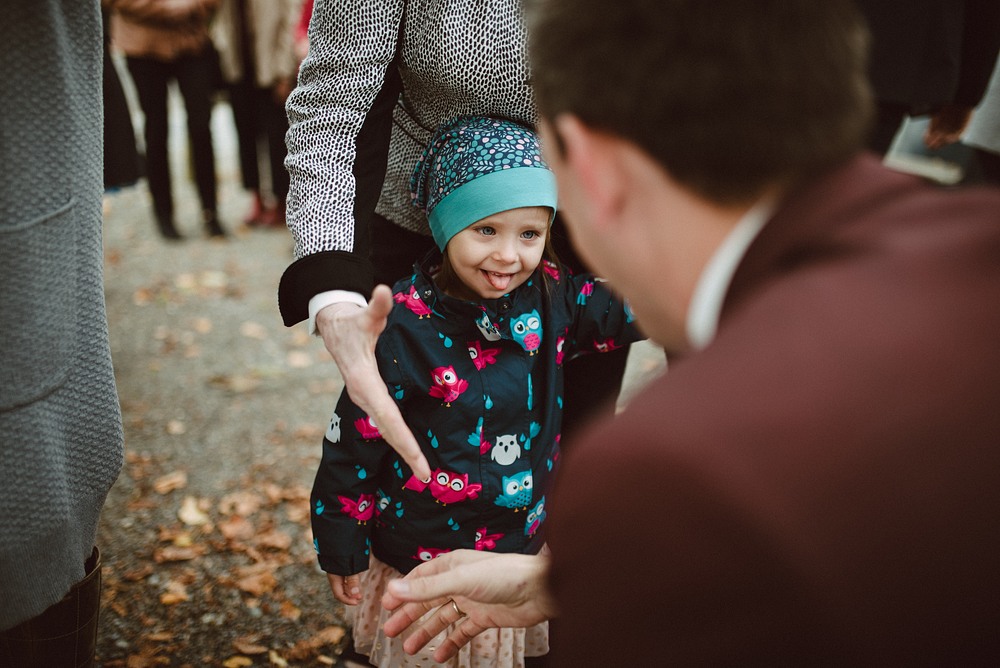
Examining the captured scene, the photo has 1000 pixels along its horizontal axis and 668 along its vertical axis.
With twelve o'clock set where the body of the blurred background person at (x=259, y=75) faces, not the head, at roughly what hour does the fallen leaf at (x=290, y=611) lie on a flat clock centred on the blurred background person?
The fallen leaf is roughly at 12 o'clock from the blurred background person.

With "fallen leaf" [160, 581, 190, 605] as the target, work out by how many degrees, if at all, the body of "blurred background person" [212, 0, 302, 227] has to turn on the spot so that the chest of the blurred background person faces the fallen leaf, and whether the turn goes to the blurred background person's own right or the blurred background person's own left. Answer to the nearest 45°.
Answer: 0° — they already face it

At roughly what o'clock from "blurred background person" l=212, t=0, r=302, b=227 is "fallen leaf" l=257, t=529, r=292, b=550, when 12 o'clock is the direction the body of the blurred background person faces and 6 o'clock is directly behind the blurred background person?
The fallen leaf is roughly at 12 o'clock from the blurred background person.

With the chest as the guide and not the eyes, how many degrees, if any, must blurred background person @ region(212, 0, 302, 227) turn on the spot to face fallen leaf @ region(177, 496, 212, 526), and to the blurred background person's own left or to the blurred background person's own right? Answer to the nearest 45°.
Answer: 0° — they already face it

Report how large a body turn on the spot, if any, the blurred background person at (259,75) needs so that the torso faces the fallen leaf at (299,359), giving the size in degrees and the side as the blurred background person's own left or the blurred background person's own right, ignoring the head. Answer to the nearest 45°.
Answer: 0° — they already face it

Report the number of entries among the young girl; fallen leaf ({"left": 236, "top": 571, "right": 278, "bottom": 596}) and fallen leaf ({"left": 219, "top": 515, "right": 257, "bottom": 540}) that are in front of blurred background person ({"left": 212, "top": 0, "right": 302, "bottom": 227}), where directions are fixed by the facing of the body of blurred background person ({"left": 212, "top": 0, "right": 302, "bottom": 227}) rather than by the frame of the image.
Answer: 3

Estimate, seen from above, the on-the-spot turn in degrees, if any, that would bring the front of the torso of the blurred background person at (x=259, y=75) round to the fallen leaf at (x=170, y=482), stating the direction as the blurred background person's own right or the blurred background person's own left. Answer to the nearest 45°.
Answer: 0° — they already face it

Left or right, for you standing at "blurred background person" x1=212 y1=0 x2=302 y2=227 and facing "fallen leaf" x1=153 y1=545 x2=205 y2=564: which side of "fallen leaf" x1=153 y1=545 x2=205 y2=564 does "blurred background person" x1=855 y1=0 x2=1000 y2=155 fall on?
left

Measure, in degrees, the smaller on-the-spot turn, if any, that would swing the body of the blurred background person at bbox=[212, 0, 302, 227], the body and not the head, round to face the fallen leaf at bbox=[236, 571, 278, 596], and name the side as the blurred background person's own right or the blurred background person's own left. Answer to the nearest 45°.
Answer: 0° — they already face it

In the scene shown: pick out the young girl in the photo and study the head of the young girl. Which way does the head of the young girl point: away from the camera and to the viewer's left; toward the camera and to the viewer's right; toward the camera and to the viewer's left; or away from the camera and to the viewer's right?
toward the camera and to the viewer's right

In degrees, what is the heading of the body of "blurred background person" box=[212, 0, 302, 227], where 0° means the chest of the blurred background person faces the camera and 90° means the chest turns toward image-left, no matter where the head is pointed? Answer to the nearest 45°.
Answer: approximately 0°
